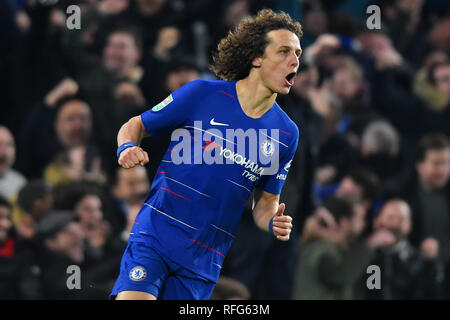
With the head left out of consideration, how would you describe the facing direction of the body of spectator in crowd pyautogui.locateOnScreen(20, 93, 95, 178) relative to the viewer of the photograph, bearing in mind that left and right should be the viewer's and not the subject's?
facing the viewer and to the right of the viewer

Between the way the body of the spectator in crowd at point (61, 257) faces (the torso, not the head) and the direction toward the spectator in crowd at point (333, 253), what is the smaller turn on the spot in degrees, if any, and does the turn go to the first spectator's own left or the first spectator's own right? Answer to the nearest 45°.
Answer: approximately 45° to the first spectator's own left

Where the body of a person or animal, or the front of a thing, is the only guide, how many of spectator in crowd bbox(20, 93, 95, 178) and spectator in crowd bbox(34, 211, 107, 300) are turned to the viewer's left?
0

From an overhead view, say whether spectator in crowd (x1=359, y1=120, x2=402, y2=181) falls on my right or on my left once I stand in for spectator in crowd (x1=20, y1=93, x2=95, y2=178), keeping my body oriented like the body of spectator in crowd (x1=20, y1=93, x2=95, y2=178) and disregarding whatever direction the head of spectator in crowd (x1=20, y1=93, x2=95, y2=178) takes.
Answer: on my left

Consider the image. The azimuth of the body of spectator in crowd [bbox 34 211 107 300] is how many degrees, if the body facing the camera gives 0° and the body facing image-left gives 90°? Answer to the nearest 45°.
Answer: approximately 315°
